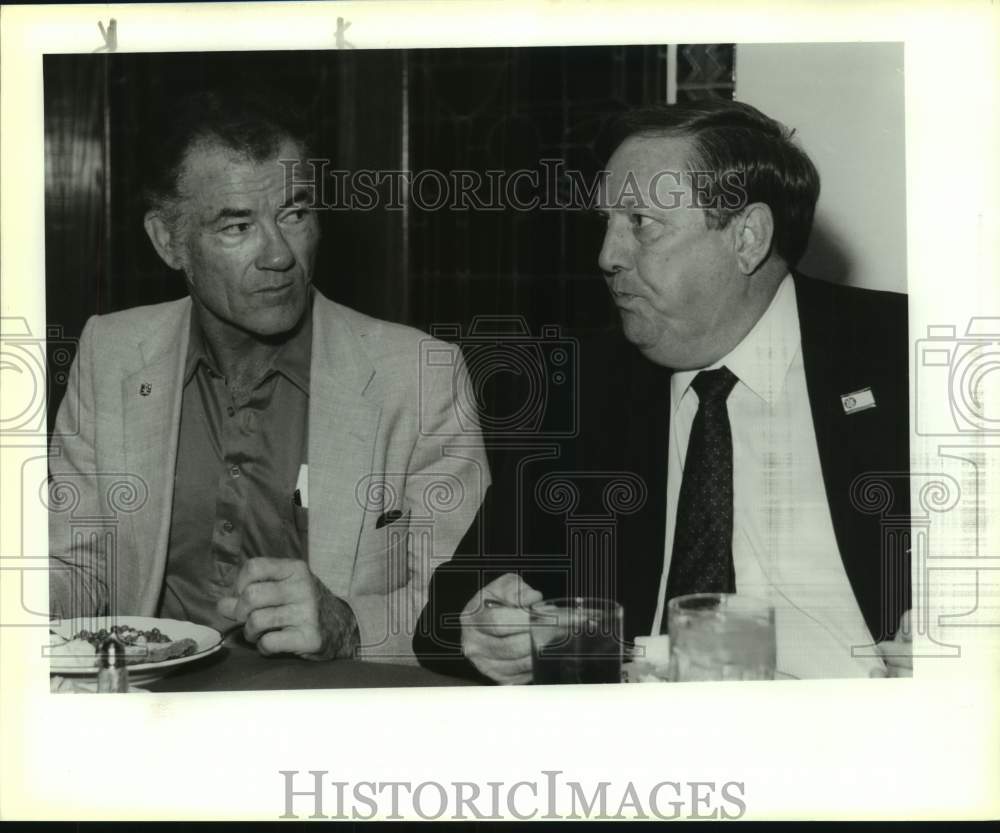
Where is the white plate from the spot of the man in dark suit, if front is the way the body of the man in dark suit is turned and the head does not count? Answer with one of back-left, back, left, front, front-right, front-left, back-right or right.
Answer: front-right

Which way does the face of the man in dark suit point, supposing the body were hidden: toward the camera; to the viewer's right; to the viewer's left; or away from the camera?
to the viewer's left

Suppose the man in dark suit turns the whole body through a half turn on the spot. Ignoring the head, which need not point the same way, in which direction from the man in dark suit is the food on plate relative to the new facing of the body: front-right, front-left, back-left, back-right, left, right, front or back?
back-left

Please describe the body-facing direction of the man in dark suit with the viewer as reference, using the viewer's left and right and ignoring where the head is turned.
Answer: facing the viewer and to the left of the viewer

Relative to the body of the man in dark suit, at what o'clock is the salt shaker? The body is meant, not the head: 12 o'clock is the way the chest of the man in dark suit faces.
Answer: The salt shaker is roughly at 1 o'clock from the man in dark suit.
